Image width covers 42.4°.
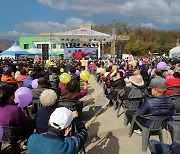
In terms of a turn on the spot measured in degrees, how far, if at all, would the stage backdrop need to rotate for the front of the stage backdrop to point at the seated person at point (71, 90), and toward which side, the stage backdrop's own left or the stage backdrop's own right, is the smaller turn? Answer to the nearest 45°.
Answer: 0° — it already faces them

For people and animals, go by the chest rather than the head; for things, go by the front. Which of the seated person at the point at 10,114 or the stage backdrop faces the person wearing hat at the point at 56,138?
the stage backdrop

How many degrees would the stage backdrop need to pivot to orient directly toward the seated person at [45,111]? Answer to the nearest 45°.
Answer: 0° — it already faces them

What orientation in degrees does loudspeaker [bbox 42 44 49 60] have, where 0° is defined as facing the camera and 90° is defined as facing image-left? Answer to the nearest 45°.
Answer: approximately 0°

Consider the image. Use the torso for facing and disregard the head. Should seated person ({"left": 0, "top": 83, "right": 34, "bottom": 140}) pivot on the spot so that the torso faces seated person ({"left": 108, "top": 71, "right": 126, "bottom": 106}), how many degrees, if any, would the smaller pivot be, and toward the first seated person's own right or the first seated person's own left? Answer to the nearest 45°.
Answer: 0° — they already face them

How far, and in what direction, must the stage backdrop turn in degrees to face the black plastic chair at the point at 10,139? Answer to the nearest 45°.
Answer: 0° — it already faces it

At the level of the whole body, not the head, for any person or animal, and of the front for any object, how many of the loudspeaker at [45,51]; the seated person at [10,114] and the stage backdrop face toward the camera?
2

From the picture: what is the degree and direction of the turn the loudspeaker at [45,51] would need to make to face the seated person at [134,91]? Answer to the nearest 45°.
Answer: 0° — it already faces them

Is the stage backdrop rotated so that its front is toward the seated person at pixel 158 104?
yes

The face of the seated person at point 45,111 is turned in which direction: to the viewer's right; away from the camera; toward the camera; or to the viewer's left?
away from the camera

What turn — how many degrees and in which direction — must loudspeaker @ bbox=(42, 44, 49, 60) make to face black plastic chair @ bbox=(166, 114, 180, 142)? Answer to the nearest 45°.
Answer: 0° — it already faces it

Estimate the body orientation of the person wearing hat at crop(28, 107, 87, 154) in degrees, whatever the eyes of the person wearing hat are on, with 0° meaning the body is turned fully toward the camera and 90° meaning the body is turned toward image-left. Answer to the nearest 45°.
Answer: approximately 225°

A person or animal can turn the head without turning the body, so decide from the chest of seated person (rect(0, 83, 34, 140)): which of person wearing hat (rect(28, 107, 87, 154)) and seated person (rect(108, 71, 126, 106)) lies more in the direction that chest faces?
the seated person
